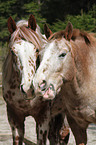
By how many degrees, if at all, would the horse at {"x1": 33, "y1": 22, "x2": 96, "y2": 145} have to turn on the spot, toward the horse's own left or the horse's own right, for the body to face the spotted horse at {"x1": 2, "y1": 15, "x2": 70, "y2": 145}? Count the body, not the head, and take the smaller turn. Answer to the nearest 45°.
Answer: approximately 90° to the horse's own right

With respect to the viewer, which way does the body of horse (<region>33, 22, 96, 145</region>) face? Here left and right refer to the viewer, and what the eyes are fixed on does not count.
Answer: facing the viewer and to the left of the viewer

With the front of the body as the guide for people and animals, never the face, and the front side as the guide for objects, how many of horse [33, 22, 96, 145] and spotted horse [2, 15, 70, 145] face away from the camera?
0

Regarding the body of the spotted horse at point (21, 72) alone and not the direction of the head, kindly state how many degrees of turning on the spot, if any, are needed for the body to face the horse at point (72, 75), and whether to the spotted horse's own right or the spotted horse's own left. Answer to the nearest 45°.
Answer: approximately 45° to the spotted horse's own left

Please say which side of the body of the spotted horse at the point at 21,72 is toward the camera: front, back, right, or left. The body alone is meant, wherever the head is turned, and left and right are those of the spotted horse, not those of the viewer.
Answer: front
